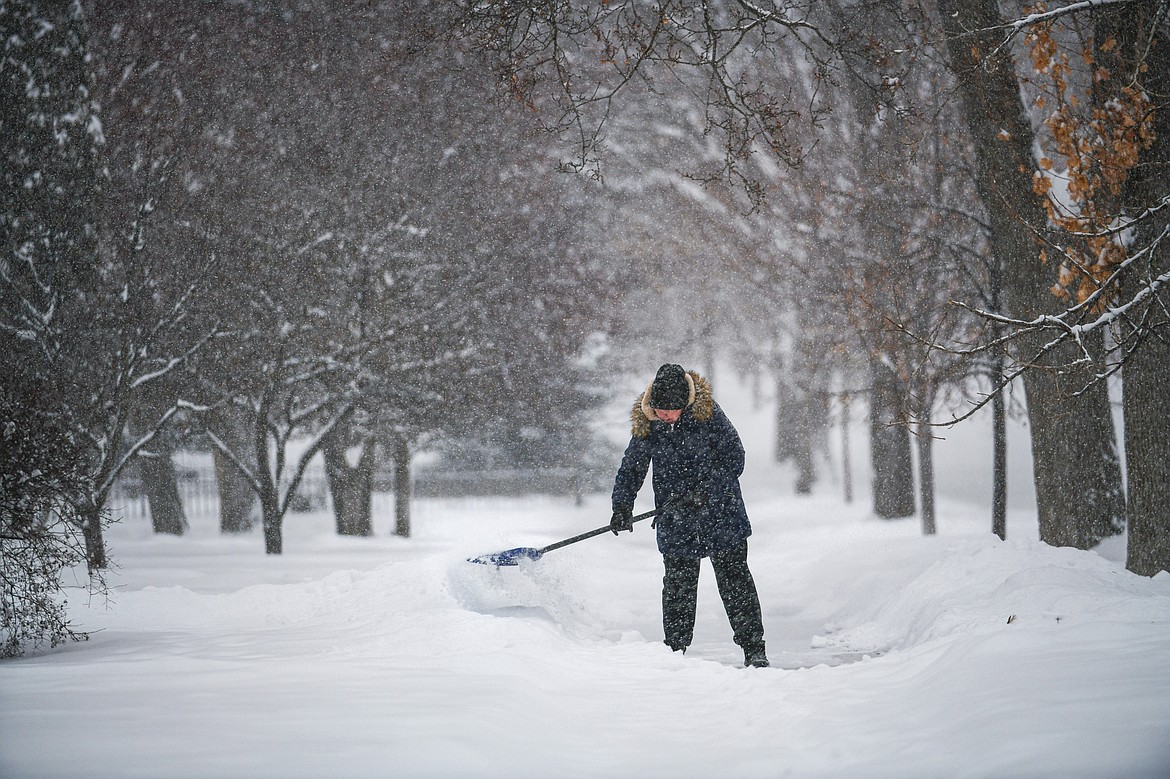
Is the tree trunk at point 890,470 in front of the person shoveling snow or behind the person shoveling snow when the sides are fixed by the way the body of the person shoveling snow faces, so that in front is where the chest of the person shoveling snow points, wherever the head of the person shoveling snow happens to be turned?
behind

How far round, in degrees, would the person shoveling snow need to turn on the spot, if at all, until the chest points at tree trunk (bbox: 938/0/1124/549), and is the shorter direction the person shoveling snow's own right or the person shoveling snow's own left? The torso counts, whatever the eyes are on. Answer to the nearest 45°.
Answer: approximately 135° to the person shoveling snow's own left

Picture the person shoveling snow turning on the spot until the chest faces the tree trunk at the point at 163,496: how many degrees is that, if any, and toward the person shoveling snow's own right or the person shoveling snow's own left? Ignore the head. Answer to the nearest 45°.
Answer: approximately 135° to the person shoveling snow's own right

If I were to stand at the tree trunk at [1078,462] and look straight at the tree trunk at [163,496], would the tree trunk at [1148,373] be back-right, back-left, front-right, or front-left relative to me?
back-left

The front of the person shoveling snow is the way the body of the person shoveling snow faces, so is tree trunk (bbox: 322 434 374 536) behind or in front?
behind

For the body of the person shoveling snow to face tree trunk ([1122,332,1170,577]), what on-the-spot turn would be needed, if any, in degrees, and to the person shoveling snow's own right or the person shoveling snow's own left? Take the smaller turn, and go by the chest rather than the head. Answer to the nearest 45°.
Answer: approximately 135° to the person shoveling snow's own left

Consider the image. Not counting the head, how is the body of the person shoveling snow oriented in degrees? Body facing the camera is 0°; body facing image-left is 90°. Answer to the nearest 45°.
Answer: approximately 0°
